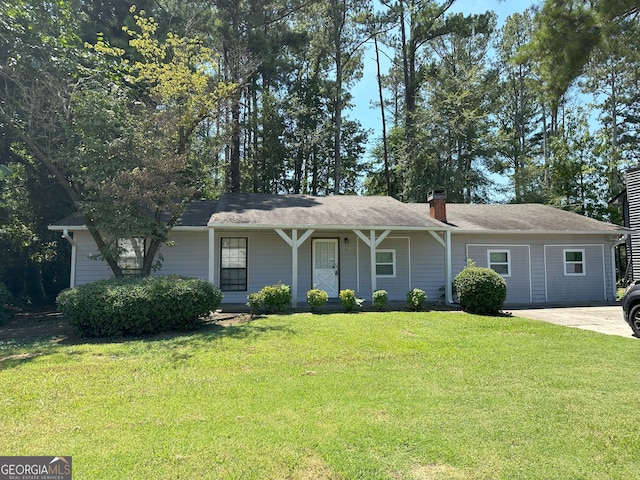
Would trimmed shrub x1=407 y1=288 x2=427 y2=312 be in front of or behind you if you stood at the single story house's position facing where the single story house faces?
in front

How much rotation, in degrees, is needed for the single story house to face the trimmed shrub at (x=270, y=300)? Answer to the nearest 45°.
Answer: approximately 45° to its right

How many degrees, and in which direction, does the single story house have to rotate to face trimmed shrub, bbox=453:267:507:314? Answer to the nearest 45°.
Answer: approximately 45° to its left

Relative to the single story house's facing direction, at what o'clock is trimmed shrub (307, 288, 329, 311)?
The trimmed shrub is roughly at 1 o'clock from the single story house.

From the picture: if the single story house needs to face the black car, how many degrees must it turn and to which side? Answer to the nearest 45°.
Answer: approximately 45° to its left

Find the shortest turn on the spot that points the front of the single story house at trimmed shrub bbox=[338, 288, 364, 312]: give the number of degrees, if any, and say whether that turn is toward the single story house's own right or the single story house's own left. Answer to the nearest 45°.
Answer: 0° — it already faces it

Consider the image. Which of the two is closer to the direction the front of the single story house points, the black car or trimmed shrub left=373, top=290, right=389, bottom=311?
the trimmed shrub

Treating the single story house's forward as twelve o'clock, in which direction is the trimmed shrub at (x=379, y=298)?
The trimmed shrub is roughly at 12 o'clock from the single story house.

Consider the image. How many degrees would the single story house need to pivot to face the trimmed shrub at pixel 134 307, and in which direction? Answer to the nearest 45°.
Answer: approximately 45° to its right

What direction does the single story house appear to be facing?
toward the camera
